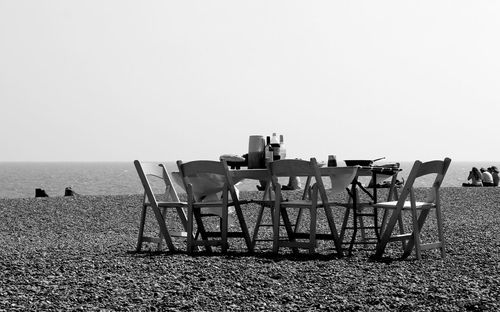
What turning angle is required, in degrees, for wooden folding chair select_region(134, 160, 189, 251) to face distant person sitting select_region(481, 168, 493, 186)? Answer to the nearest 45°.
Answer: approximately 90° to its left

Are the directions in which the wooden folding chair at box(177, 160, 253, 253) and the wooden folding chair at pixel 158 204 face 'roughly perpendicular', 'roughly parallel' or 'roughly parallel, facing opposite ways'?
roughly perpendicular

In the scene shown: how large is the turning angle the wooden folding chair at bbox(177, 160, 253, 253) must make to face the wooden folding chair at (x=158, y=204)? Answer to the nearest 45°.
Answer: approximately 90° to its left

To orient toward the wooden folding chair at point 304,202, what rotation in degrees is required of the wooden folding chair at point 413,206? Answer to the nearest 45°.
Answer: approximately 45° to its left

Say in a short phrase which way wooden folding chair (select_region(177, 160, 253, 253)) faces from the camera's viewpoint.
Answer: facing away from the viewer and to the right of the viewer

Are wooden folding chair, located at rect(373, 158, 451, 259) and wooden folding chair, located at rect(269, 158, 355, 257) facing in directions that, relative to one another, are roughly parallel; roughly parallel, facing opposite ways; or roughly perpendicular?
roughly perpendicular

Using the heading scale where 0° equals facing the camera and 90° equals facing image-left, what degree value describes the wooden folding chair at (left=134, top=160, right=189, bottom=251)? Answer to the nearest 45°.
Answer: approximately 315°

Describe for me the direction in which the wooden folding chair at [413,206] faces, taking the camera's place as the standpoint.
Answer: facing away from the viewer and to the left of the viewer

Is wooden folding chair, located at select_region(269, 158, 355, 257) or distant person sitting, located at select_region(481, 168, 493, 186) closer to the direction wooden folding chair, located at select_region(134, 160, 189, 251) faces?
the wooden folding chair

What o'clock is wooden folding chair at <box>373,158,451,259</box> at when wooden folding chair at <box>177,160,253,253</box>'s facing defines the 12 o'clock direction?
wooden folding chair at <box>373,158,451,259</box> is roughly at 2 o'clock from wooden folding chair at <box>177,160,253,253</box>.

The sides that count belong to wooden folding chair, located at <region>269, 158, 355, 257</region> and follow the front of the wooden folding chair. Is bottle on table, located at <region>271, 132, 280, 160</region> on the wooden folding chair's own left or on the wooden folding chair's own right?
on the wooden folding chair's own left

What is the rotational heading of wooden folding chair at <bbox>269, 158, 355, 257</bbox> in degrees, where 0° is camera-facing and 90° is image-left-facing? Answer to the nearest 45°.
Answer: approximately 225°
